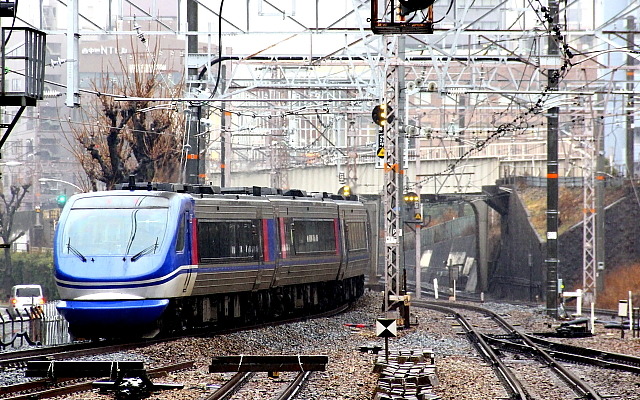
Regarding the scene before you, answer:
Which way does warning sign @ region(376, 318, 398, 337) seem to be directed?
toward the camera

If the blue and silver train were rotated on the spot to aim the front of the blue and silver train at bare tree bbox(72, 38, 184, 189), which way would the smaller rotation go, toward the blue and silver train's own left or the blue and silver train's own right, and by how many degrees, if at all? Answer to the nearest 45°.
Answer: approximately 135° to the blue and silver train's own right

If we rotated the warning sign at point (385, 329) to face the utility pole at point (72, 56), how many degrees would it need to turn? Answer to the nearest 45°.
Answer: approximately 90° to its right

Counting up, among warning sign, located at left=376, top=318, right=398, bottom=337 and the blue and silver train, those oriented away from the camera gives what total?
0

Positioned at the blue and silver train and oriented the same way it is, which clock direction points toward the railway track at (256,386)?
The railway track is roughly at 10 o'clock from the blue and silver train.

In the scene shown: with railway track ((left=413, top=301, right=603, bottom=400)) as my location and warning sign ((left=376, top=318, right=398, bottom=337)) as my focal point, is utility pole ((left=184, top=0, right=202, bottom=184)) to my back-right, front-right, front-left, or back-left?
front-right

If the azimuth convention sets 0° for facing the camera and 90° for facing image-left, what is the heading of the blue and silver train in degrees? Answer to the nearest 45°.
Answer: approximately 45°

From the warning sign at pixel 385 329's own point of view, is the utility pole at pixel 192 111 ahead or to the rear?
to the rear
